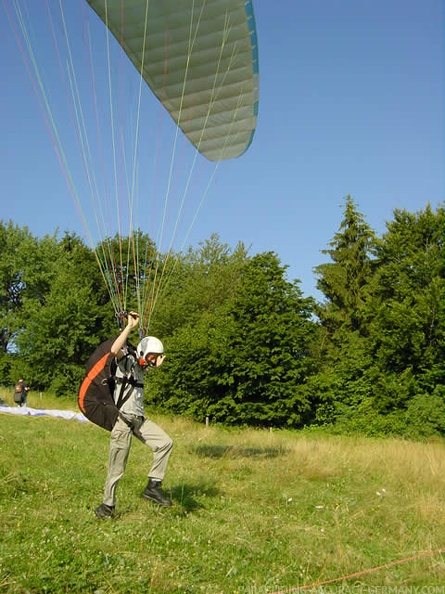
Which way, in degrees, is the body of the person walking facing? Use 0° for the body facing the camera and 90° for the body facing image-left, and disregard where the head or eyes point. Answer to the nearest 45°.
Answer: approximately 315°

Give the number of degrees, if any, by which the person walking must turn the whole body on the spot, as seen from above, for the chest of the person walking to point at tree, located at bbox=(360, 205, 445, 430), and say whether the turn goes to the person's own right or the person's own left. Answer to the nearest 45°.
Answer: approximately 90° to the person's own left

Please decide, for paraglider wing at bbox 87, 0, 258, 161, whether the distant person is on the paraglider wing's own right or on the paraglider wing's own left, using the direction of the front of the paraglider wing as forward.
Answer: on the paraglider wing's own left

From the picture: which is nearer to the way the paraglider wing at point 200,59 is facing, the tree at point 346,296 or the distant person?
the tree

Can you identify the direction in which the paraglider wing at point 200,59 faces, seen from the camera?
facing to the right of the viewer

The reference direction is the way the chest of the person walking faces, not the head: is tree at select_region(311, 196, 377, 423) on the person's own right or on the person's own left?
on the person's own left

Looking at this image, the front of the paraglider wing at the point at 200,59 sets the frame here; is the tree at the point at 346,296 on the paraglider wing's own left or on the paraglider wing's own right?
on the paraglider wing's own left

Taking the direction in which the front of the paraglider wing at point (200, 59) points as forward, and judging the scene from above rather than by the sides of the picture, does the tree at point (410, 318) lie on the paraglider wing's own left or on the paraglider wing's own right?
on the paraglider wing's own left
